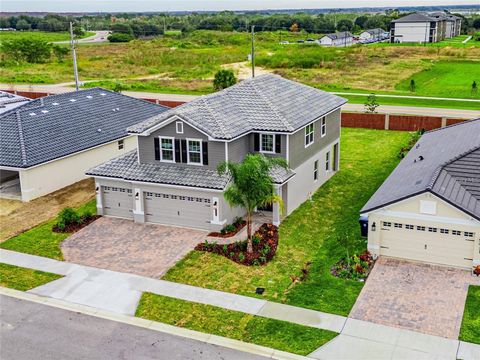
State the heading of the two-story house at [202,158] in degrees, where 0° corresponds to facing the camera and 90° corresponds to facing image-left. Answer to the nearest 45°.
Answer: approximately 45°

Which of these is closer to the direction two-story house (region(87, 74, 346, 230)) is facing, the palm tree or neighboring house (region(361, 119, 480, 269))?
the palm tree

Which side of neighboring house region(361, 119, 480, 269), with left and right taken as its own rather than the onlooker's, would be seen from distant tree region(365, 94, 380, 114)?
back

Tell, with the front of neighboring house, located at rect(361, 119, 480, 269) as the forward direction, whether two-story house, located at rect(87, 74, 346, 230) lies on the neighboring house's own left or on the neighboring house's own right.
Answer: on the neighboring house's own right

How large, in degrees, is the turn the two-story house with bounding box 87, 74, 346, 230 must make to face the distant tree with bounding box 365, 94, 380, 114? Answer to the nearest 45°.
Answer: approximately 180°

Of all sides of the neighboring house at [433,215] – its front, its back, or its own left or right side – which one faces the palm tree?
right

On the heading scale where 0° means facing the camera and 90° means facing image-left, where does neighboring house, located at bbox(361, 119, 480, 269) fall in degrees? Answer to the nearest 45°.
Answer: approximately 0°

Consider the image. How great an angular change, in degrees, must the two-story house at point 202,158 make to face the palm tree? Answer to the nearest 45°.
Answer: approximately 45° to its left

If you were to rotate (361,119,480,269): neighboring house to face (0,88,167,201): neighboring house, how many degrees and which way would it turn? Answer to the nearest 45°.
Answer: approximately 90° to its right
